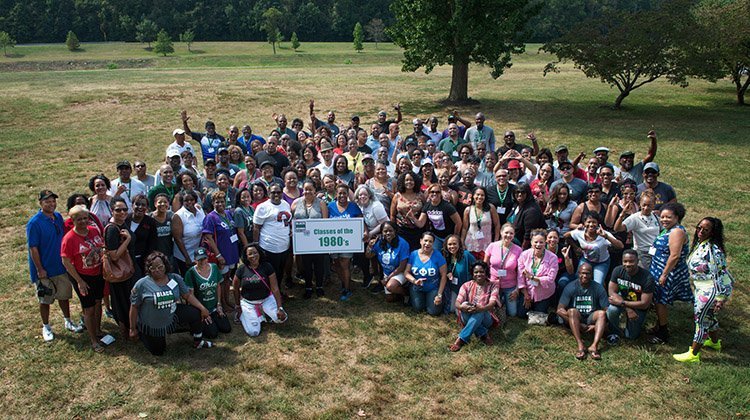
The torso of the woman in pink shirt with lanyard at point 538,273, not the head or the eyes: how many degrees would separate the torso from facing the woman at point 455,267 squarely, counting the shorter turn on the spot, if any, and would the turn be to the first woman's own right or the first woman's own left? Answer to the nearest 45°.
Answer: approximately 90° to the first woman's own right

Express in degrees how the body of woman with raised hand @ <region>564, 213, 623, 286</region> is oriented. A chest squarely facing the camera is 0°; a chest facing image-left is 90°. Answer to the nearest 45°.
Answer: approximately 0°

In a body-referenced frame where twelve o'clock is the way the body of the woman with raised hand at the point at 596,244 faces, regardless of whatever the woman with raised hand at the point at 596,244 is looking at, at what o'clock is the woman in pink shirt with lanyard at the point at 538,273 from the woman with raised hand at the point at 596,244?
the woman in pink shirt with lanyard at the point at 538,273 is roughly at 2 o'clock from the woman with raised hand at the point at 596,244.

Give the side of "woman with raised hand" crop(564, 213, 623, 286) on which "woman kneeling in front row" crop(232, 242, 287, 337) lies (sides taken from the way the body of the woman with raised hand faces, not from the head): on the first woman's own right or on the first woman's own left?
on the first woman's own right

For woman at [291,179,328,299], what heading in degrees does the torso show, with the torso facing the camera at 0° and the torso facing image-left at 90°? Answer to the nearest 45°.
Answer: approximately 0°

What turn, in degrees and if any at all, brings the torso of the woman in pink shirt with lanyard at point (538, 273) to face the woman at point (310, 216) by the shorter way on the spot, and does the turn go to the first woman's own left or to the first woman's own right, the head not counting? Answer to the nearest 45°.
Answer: approximately 90° to the first woman's own right

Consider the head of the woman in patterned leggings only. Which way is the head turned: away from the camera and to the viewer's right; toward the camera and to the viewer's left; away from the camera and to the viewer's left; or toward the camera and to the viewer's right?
toward the camera and to the viewer's left

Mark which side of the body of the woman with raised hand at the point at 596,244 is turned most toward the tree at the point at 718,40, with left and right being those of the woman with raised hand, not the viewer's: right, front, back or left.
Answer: back

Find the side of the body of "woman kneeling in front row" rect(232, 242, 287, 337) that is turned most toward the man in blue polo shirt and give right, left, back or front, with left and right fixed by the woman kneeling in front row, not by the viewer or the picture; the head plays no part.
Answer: right
